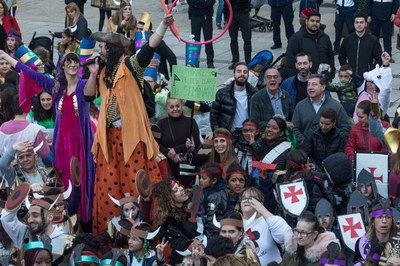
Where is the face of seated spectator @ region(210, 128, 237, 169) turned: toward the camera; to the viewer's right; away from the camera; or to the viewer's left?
toward the camera

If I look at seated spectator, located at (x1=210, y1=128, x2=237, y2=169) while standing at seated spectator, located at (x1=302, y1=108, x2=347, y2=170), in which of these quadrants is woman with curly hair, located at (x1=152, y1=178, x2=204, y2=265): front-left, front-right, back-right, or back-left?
front-left

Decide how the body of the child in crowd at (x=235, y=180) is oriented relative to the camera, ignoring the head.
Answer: toward the camera

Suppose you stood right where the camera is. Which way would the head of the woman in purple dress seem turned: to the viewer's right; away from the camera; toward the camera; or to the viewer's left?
toward the camera

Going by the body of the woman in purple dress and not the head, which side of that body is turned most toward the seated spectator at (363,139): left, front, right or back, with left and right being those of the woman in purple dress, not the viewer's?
left

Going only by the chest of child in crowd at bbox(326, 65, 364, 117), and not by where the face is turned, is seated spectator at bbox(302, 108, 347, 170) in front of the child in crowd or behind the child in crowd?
in front

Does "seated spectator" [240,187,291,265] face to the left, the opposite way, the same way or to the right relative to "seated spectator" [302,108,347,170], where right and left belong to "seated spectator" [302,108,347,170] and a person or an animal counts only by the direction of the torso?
the same way

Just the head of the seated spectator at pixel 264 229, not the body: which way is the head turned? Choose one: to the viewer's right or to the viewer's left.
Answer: to the viewer's left

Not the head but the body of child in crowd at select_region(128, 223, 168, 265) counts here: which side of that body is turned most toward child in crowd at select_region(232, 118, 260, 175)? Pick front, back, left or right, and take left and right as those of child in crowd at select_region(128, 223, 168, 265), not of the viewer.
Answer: back

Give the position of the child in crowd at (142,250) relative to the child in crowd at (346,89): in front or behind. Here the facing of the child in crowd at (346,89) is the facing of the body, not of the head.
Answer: in front

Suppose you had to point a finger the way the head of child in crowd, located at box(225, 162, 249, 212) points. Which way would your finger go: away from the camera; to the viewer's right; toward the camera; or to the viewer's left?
toward the camera

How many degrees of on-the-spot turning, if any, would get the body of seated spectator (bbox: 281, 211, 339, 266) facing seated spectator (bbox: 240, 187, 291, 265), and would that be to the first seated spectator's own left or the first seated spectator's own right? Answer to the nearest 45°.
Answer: approximately 90° to the first seated spectator's own right

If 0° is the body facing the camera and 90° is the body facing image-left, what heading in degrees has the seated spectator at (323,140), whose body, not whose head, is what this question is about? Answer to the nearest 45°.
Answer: approximately 45°

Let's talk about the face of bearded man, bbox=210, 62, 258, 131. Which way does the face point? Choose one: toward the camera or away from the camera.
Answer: toward the camera

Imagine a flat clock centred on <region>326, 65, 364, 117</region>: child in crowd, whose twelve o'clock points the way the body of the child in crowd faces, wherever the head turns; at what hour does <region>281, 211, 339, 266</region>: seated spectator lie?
The seated spectator is roughly at 12 o'clock from the child in crowd.

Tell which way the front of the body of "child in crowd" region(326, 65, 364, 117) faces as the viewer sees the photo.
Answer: toward the camera

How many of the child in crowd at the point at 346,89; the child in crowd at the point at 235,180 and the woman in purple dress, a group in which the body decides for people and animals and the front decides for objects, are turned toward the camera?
3
